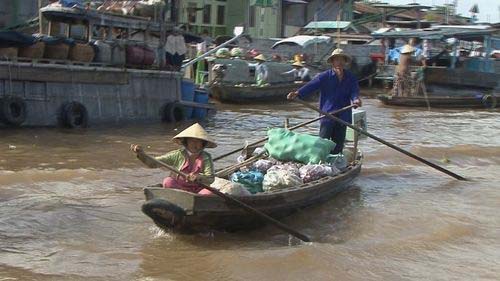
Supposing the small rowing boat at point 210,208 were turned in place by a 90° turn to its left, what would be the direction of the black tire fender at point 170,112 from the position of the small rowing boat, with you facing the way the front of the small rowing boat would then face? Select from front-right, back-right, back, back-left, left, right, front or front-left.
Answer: back-left

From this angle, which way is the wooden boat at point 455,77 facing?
to the viewer's left

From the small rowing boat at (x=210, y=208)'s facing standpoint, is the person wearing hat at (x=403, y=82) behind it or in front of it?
behind

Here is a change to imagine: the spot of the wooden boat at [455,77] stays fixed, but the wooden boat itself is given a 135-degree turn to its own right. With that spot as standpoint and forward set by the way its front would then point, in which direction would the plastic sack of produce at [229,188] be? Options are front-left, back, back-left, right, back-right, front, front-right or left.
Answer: back-right

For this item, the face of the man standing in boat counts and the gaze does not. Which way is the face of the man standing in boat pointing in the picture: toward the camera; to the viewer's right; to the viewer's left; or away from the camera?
toward the camera

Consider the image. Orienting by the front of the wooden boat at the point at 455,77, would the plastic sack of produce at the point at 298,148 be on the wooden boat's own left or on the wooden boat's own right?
on the wooden boat's own left

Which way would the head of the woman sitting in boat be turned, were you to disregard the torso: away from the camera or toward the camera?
toward the camera

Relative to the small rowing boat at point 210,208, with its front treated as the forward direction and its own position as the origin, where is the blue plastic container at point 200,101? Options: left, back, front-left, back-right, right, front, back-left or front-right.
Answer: back-right

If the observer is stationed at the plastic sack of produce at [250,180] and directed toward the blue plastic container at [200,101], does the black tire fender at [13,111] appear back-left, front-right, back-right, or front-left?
front-left

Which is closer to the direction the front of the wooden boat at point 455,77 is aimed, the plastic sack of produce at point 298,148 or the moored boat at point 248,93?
the moored boat

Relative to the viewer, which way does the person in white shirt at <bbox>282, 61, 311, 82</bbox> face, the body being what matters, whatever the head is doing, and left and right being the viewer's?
facing to the left of the viewer
